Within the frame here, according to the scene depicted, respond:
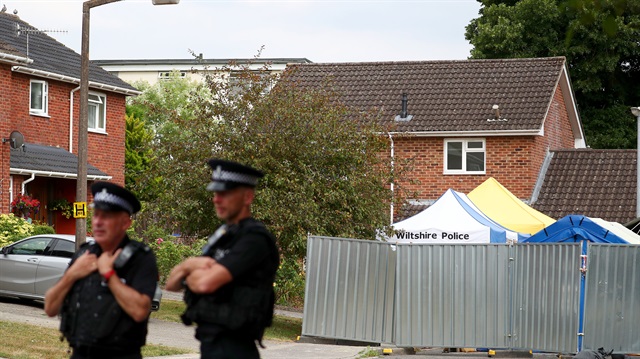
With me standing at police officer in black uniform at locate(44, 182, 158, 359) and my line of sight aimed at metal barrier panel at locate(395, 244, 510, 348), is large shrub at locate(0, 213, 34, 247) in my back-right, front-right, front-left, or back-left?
front-left

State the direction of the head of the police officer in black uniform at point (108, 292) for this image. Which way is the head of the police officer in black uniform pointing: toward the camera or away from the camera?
toward the camera

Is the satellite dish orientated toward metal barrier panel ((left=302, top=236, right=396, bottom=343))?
no

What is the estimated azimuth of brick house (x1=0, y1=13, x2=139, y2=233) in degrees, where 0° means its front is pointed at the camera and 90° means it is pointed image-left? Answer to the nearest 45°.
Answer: approximately 315°

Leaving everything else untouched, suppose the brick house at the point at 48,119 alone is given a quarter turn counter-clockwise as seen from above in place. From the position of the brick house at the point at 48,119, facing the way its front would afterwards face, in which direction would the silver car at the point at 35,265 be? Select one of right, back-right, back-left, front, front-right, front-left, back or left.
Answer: back-right

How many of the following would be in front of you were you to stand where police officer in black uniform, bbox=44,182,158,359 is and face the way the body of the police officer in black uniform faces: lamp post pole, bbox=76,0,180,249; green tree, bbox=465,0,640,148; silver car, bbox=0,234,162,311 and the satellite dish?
0

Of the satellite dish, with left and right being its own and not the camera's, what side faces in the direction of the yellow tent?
left
